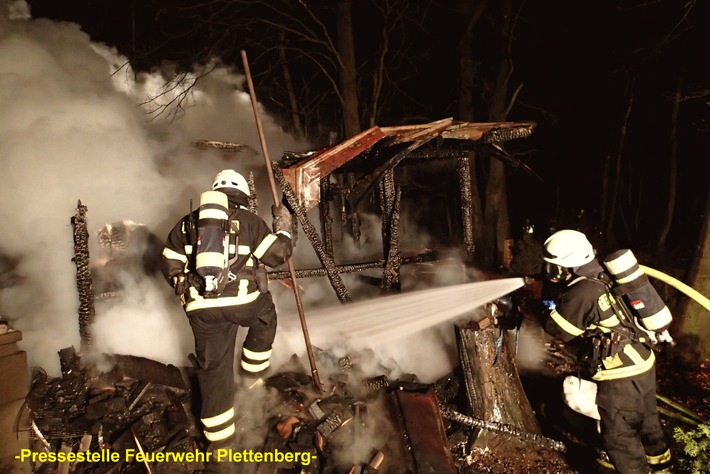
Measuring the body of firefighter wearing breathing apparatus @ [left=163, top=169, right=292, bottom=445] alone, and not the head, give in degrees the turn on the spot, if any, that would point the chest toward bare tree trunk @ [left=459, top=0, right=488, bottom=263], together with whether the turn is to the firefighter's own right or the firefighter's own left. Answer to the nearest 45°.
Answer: approximately 45° to the firefighter's own right

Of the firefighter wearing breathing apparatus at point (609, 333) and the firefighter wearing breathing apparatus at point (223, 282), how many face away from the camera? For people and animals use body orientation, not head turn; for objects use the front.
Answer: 1

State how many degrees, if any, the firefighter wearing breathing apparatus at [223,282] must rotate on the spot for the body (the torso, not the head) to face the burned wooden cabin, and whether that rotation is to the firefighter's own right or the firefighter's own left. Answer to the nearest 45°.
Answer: approximately 45° to the firefighter's own right

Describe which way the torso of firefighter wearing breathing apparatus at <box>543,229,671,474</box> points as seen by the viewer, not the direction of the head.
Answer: to the viewer's left

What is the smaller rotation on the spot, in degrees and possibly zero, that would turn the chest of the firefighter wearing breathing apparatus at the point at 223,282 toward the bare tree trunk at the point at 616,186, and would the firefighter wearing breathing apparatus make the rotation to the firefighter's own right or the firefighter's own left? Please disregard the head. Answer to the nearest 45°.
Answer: approximately 45° to the firefighter's own right

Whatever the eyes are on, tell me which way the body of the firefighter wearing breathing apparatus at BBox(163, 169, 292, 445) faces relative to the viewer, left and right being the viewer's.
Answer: facing away from the viewer
